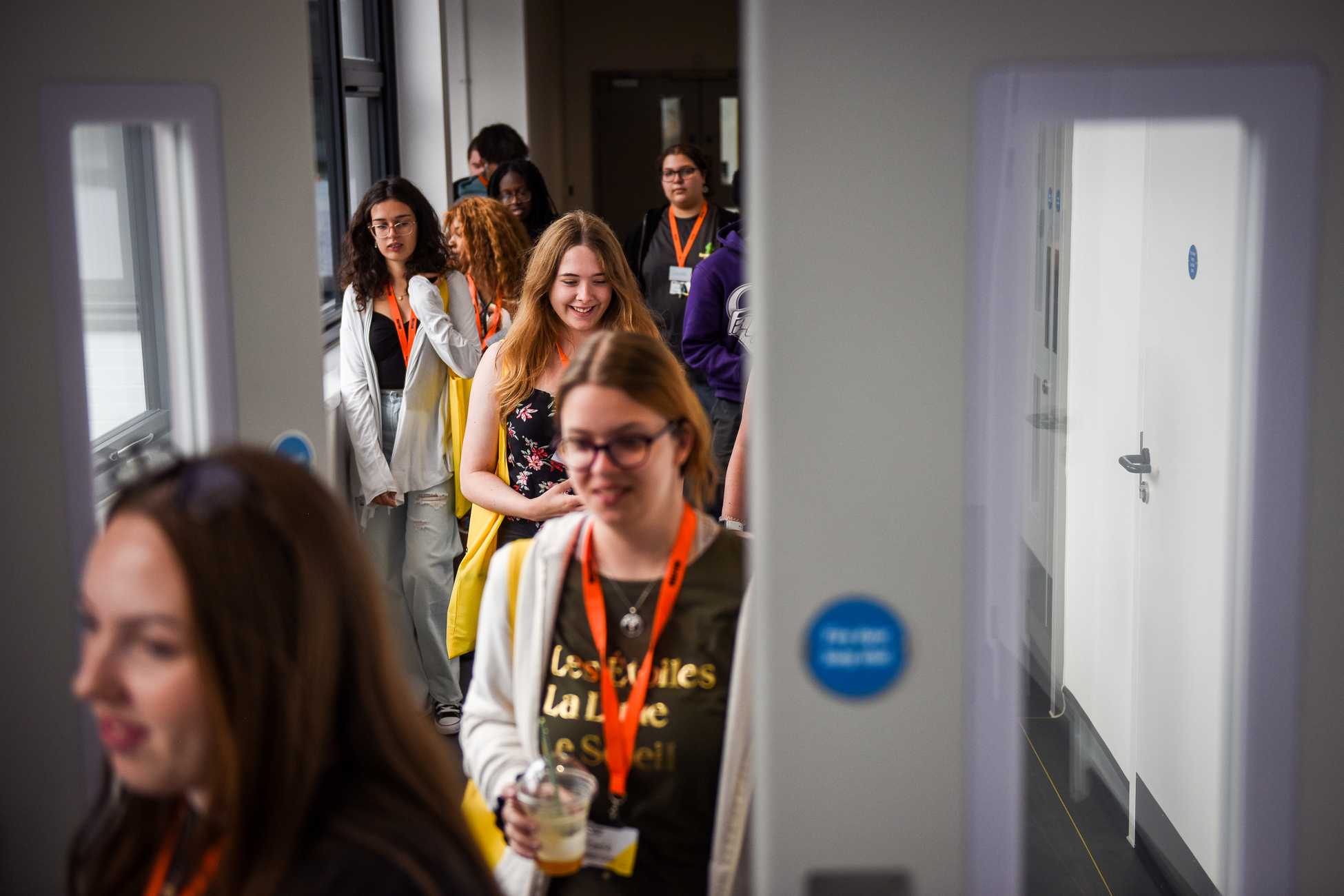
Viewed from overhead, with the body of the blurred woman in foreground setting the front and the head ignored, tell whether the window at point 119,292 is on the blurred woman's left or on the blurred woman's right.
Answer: on the blurred woman's right

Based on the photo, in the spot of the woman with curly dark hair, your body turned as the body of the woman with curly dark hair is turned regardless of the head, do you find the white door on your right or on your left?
on your left

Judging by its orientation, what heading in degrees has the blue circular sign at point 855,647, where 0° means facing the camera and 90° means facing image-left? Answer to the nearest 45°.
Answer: approximately 0°

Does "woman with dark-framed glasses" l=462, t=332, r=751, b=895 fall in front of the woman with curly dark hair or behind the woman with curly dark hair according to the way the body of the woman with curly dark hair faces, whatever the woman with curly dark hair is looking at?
in front

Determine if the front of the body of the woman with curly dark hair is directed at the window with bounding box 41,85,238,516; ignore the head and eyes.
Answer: yes

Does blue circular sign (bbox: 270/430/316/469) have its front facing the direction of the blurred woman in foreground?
yes

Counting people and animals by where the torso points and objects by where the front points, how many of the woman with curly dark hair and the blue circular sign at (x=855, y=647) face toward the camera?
2

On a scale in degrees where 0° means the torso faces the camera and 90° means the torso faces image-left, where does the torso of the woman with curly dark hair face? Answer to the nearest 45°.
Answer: approximately 0°

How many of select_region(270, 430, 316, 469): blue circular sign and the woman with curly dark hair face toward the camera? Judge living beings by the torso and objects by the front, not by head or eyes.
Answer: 2
